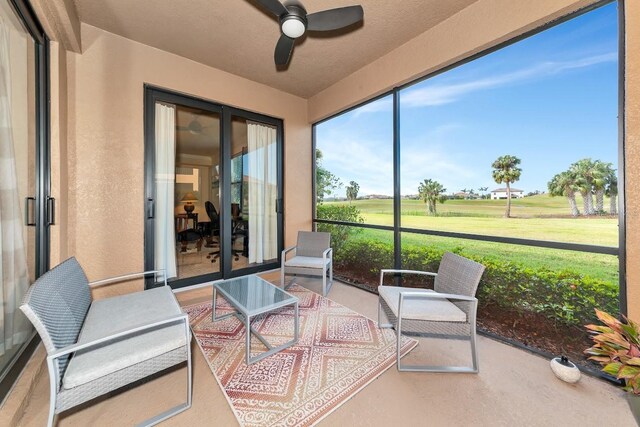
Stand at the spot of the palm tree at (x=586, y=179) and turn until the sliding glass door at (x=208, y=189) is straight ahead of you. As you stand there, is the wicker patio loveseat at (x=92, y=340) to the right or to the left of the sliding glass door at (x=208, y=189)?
left

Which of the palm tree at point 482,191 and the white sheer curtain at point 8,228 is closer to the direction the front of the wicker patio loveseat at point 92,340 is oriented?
the palm tree

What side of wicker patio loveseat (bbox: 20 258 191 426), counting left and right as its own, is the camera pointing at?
right

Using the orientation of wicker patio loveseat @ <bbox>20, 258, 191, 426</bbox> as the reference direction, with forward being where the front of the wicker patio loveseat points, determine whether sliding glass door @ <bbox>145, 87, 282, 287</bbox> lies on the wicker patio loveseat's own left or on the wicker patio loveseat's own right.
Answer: on the wicker patio loveseat's own left

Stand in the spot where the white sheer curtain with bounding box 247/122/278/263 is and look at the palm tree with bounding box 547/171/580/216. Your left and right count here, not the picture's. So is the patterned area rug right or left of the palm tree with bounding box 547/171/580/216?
right
